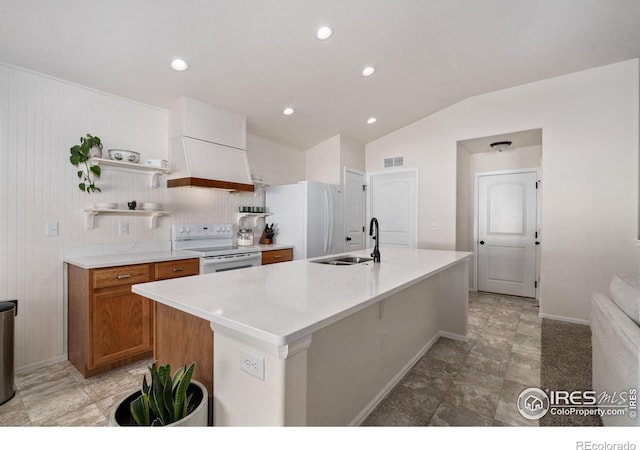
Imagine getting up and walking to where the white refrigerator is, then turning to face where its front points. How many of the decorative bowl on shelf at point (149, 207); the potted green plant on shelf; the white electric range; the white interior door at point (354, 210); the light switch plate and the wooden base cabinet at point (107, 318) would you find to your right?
5

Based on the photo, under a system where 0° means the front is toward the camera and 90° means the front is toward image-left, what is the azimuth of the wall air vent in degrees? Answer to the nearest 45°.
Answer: approximately 45°

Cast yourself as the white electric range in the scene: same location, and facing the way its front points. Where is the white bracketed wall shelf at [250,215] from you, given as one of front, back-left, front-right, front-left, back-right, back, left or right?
left

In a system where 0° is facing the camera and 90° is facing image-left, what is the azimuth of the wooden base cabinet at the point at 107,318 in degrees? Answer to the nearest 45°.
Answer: approximately 315°

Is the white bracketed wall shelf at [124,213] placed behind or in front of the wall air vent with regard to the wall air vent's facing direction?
in front

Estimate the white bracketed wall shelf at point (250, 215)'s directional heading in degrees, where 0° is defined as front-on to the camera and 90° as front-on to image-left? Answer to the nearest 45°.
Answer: approximately 315°

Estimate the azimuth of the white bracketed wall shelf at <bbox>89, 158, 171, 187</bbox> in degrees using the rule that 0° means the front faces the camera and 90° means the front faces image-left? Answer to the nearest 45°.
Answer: approximately 315°

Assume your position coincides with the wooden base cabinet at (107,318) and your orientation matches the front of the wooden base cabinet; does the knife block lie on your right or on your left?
on your left

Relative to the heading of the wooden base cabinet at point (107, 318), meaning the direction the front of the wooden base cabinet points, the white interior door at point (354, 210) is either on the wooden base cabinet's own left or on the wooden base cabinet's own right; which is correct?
on the wooden base cabinet's own left

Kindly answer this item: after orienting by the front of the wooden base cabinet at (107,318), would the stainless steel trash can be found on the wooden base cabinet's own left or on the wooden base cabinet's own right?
on the wooden base cabinet's own right
